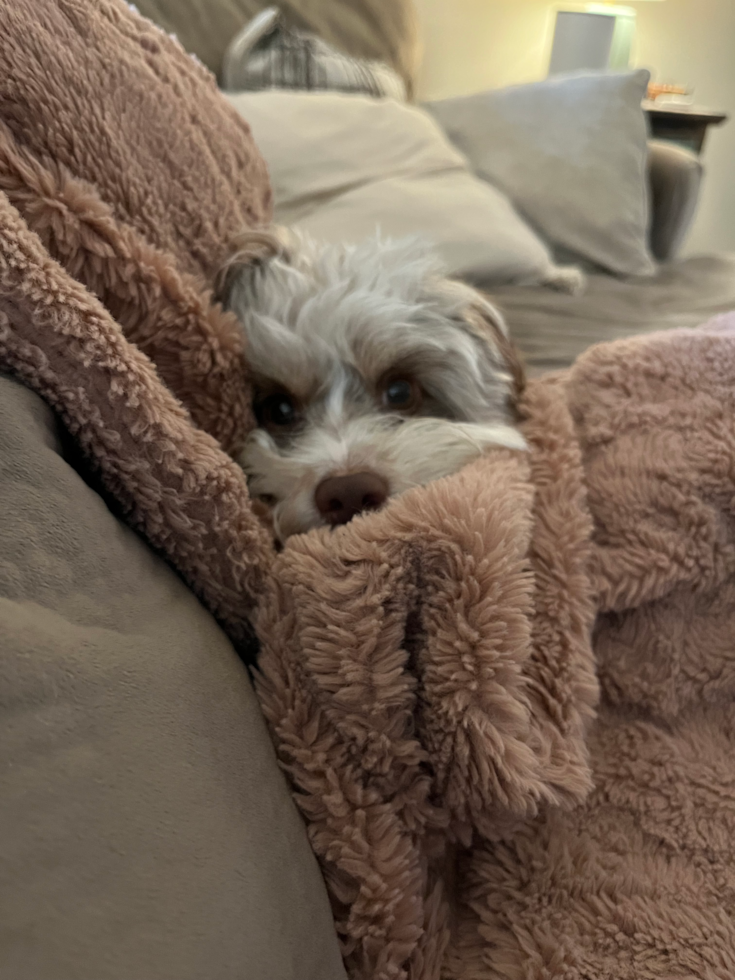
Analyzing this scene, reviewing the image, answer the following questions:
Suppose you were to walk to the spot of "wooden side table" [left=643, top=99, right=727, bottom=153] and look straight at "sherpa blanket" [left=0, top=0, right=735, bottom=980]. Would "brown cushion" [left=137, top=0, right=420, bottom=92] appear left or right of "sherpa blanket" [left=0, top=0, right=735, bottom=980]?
right

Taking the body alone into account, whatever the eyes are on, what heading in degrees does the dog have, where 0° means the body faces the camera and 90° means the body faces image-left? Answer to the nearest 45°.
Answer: approximately 0°

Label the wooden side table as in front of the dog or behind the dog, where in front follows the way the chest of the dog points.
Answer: behind

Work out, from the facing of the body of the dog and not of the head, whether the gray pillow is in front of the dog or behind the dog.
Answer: behind

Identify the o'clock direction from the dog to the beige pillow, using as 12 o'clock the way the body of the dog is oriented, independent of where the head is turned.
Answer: The beige pillow is roughly at 6 o'clock from the dog.
